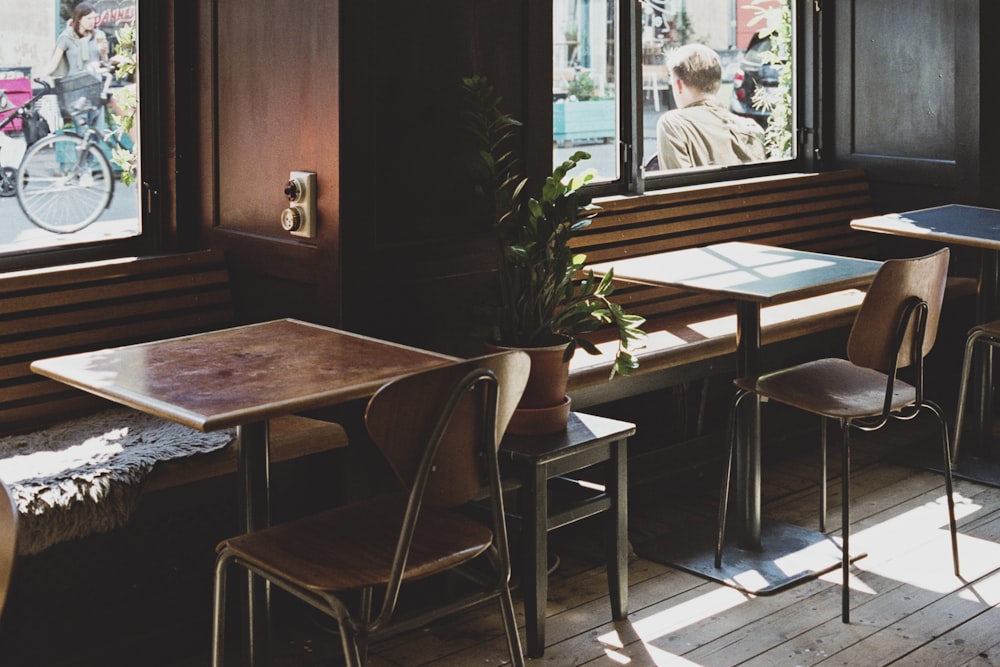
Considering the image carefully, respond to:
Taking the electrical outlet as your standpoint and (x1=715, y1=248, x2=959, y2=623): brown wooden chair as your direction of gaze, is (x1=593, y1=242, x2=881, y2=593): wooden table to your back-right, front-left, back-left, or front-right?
front-left

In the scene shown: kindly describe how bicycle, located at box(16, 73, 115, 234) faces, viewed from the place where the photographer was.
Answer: facing the viewer and to the left of the viewer

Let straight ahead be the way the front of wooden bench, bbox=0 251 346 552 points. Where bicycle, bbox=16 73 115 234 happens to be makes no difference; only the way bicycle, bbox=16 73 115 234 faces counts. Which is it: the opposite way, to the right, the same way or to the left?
to the right

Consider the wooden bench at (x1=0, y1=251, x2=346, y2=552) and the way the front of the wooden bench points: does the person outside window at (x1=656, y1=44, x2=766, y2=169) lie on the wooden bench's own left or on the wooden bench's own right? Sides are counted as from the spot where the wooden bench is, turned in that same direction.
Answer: on the wooden bench's own left

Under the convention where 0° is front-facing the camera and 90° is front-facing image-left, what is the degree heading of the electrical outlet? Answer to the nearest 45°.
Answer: approximately 45°

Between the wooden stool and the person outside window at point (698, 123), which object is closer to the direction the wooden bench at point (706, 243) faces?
the wooden stool

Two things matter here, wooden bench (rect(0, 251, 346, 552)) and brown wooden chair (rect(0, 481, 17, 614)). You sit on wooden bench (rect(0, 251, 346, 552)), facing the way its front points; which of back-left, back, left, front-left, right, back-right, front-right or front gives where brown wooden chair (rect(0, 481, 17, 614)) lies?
front-right

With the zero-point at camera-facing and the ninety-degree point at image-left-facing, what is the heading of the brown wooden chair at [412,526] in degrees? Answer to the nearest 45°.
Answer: approximately 135°

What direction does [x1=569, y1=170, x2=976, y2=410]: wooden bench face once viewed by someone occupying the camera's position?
facing the viewer and to the right of the viewer

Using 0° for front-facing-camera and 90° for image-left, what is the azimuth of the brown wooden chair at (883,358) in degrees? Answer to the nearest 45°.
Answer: approximately 135°
